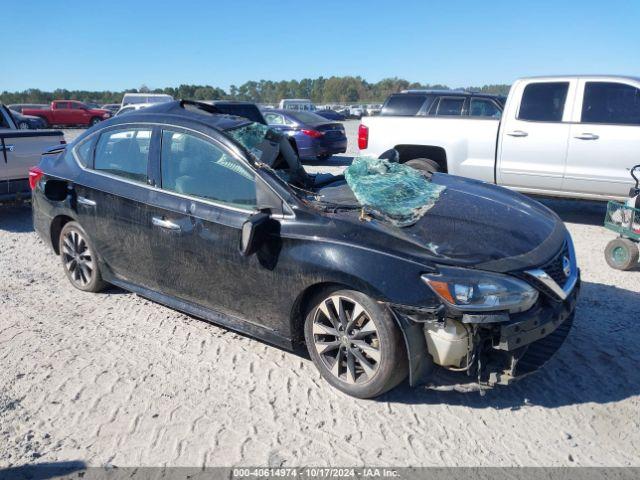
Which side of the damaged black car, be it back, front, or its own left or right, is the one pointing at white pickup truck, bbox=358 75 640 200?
left

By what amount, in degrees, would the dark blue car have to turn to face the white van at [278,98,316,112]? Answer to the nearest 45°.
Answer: approximately 45° to its right

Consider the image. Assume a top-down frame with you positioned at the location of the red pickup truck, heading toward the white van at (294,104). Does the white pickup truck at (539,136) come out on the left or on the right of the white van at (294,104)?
right

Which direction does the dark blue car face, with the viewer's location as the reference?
facing away from the viewer and to the left of the viewer

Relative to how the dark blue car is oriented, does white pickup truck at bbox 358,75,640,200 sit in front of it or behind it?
behind

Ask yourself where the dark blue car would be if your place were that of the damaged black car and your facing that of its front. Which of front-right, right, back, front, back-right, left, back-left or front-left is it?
back-left

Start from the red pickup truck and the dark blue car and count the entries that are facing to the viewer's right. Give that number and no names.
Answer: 1

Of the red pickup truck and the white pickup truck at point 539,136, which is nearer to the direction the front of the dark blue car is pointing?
the red pickup truck

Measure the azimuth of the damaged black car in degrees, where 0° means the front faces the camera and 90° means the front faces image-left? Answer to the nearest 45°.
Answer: approximately 315°

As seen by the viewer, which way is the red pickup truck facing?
to the viewer's right
